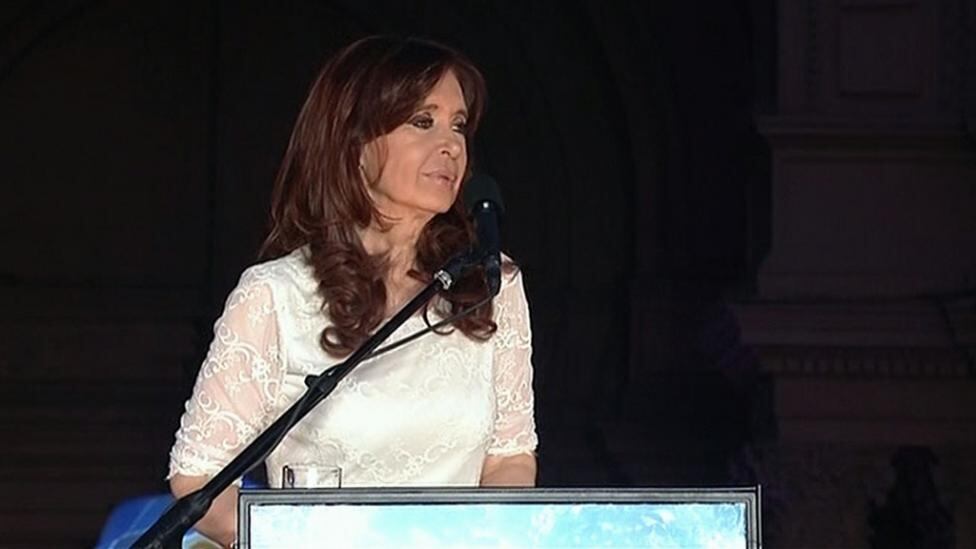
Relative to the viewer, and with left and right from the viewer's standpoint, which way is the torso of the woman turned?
facing the viewer and to the right of the viewer

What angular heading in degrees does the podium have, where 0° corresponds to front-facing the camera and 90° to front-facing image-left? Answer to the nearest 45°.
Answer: approximately 0°

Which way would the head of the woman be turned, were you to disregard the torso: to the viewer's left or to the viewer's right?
to the viewer's right
